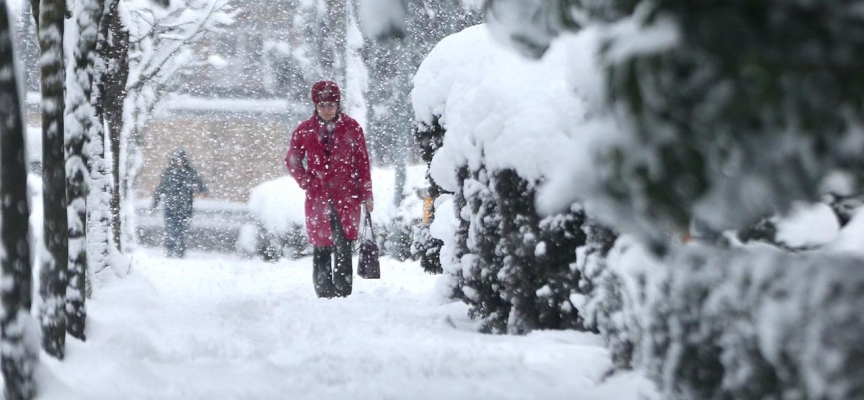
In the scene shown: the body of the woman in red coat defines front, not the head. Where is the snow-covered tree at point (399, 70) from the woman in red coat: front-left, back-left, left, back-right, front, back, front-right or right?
back

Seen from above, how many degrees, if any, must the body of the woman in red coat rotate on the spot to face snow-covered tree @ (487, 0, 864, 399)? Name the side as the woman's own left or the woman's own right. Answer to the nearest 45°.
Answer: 0° — they already face it

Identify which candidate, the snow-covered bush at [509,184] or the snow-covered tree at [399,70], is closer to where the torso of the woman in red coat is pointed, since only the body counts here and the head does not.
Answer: the snow-covered bush
